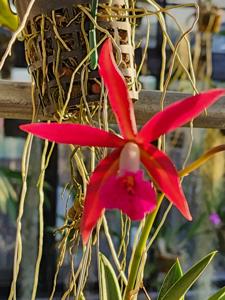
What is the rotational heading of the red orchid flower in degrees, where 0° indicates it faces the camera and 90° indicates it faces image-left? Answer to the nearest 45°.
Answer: approximately 0°

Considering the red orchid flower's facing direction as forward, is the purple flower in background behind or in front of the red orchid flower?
behind
